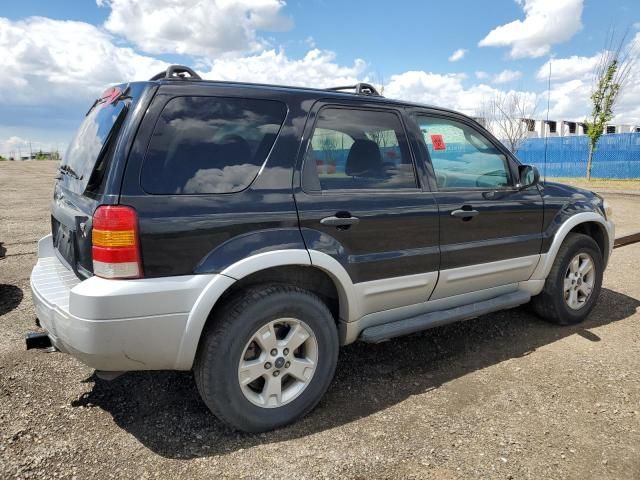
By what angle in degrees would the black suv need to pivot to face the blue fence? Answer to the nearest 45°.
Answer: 0° — it already faces it

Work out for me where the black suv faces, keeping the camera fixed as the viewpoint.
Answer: facing away from the viewer and to the right of the viewer
